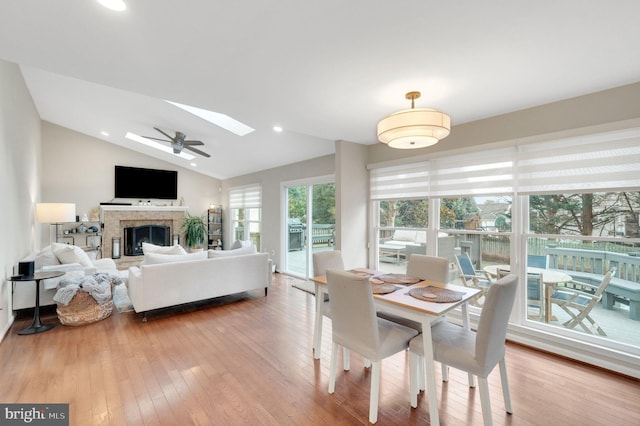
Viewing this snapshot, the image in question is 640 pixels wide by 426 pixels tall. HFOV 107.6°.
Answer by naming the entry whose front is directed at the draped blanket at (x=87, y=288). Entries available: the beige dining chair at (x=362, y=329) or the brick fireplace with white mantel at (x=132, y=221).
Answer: the brick fireplace with white mantel

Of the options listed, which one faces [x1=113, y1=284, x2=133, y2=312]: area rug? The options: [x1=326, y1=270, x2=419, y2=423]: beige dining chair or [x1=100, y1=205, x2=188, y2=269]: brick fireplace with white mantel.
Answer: the brick fireplace with white mantel

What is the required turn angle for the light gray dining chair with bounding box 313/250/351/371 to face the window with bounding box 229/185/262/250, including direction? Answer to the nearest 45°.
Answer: approximately 180°

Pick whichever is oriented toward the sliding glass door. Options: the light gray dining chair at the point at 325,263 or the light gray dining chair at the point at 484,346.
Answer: the light gray dining chair at the point at 484,346

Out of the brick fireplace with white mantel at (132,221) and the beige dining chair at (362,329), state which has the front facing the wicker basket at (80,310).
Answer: the brick fireplace with white mantel

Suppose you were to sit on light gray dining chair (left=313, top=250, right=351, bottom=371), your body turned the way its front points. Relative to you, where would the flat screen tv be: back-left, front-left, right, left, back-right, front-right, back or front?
back

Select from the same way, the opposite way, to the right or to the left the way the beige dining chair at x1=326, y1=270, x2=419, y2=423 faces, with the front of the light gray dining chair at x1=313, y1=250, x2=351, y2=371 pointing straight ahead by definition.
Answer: to the left

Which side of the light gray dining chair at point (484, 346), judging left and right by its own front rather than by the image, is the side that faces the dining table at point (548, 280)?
right

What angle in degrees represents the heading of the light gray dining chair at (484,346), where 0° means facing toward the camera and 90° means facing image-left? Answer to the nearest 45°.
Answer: approximately 135°

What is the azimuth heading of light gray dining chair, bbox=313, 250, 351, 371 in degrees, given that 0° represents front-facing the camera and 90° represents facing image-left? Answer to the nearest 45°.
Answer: approximately 315°

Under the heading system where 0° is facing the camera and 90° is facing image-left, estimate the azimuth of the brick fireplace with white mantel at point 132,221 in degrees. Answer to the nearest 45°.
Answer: approximately 0°

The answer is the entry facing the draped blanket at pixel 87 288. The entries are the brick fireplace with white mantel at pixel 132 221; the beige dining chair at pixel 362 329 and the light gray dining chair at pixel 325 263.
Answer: the brick fireplace with white mantel

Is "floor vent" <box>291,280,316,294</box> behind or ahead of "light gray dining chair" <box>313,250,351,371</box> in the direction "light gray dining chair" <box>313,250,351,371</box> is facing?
behind

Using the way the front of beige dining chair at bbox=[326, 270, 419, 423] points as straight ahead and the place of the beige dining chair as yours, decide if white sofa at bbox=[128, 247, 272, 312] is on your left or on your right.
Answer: on your left

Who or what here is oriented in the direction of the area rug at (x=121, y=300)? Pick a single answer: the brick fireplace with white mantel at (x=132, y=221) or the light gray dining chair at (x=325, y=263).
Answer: the brick fireplace with white mantel
